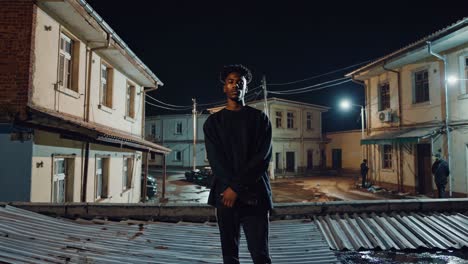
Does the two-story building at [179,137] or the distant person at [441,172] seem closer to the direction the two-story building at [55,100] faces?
the distant person

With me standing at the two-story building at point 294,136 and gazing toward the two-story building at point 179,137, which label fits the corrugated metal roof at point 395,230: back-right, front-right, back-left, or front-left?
back-left

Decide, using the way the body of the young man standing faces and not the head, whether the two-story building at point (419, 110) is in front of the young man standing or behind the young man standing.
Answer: behind

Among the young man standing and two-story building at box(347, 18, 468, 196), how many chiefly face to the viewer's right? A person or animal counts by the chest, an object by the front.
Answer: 0

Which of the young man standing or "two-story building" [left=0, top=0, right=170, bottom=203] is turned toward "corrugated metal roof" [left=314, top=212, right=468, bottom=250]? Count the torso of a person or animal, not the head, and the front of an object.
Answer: the two-story building

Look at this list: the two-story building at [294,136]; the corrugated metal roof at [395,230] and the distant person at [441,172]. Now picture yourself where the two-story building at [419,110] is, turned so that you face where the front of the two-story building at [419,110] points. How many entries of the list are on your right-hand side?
1

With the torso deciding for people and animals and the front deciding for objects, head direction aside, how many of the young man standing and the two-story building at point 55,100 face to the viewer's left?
0

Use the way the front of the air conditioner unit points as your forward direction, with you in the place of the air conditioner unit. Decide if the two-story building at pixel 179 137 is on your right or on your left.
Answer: on your right

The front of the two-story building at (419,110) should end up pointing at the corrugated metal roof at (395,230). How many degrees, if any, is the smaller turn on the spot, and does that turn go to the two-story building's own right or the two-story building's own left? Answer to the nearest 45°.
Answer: approximately 45° to the two-story building's own left

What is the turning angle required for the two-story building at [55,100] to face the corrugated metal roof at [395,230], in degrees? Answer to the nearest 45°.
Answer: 0° — it already faces it

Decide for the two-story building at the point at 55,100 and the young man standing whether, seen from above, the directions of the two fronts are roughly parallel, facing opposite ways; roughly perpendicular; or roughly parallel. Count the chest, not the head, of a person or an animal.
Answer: roughly perpendicular

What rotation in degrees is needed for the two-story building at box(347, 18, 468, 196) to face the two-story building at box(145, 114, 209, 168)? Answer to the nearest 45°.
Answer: approximately 90° to its right
